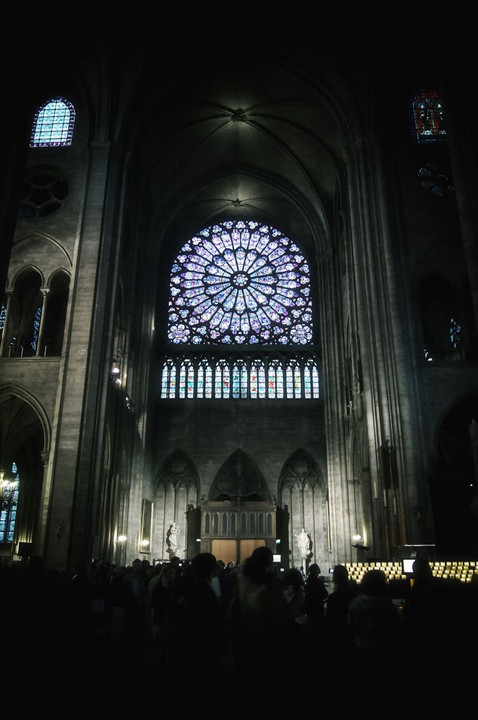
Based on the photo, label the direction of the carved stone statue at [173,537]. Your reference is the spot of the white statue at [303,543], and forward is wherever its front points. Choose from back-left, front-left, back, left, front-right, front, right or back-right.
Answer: right

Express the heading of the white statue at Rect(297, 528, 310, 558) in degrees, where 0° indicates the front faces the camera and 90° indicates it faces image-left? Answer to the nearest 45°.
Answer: approximately 0°

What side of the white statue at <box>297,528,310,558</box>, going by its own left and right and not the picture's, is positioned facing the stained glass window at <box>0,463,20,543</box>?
right
